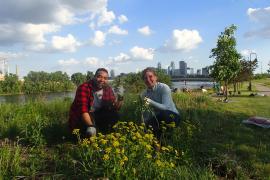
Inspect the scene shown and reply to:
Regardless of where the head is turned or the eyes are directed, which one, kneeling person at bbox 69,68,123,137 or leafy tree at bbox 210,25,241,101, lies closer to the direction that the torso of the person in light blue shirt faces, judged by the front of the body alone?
the kneeling person

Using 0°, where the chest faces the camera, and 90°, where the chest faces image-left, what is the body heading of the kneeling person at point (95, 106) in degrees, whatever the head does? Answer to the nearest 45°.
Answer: approximately 315°

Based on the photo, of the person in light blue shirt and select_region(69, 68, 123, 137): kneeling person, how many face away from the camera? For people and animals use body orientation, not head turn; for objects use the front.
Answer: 0

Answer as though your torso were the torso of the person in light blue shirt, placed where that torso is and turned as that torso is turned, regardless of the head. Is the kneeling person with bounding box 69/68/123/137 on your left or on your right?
on your right

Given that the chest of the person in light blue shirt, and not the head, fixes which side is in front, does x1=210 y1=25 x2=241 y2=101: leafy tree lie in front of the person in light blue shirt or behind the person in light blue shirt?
behind

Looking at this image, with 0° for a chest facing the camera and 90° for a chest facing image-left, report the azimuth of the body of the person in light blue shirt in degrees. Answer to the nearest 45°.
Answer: approximately 45°

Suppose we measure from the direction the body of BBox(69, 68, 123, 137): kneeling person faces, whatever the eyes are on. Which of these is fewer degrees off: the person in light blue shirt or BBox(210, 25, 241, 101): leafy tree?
the person in light blue shirt

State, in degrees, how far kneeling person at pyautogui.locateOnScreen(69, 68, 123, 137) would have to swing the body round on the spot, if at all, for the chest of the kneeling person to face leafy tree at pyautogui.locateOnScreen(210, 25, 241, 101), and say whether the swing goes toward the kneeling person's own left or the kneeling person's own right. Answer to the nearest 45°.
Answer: approximately 90° to the kneeling person's own left
